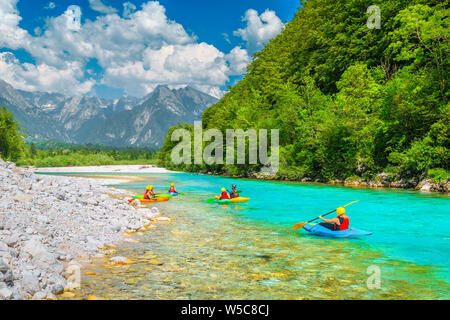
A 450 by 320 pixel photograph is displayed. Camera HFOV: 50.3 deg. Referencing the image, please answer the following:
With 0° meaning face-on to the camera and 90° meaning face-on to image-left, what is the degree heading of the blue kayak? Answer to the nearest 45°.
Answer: approximately 90°

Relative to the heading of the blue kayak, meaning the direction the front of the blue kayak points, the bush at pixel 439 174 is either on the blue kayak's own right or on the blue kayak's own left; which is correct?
on the blue kayak's own right
